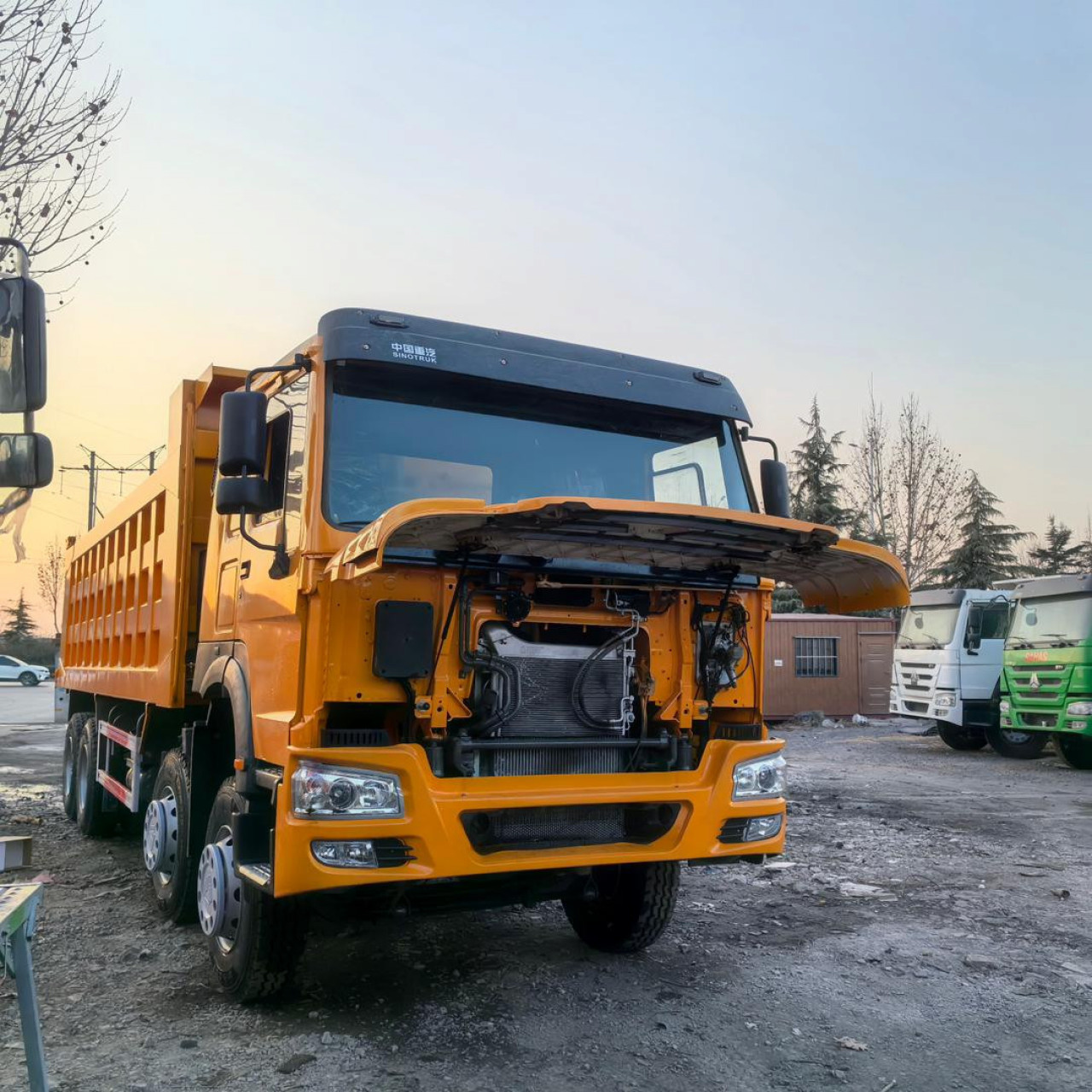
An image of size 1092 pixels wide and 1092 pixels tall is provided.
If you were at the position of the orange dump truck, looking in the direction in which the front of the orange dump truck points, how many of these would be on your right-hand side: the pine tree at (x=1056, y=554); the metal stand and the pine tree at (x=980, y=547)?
1

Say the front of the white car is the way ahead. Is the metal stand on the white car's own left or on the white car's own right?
on the white car's own right

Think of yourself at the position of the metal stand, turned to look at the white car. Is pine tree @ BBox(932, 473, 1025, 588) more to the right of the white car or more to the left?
right

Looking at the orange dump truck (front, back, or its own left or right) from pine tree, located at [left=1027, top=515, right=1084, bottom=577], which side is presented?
left

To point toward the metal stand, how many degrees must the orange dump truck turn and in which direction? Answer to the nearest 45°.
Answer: approximately 90° to its right

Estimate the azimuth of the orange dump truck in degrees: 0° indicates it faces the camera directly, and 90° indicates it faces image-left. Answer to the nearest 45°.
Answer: approximately 315°

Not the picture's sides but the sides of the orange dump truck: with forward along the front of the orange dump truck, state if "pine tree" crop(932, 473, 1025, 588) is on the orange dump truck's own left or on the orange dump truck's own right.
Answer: on the orange dump truck's own left
